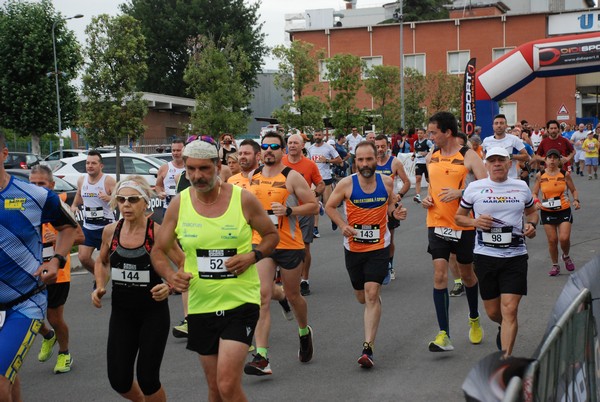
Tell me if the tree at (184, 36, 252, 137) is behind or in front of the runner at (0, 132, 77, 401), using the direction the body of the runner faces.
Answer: behind

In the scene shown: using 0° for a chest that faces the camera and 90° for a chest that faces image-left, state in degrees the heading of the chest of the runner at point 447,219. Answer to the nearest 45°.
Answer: approximately 45°

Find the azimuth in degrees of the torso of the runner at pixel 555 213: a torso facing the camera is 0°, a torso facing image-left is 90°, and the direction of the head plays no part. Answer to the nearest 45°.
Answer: approximately 0°

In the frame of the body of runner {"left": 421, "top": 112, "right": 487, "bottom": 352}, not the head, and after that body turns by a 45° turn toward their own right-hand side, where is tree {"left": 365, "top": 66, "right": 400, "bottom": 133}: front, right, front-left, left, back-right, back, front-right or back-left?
right

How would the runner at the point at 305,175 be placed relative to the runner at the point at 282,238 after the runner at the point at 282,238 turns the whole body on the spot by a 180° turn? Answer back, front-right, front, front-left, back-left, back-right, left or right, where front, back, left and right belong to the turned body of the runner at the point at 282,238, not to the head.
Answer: front-left

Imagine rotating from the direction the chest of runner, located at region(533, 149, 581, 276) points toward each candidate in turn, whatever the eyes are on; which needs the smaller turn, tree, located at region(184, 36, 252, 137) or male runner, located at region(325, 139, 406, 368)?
the male runner

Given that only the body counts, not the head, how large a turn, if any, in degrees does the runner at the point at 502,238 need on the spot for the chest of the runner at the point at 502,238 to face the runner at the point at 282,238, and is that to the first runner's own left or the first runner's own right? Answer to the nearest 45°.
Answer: approximately 90° to the first runner's own right

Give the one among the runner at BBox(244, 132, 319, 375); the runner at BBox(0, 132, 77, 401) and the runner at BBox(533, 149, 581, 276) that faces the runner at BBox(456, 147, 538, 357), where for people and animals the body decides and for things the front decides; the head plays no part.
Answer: the runner at BBox(533, 149, 581, 276)

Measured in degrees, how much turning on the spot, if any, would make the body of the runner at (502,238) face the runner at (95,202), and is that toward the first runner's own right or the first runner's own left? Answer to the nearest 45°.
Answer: approximately 135° to the first runner's own right
